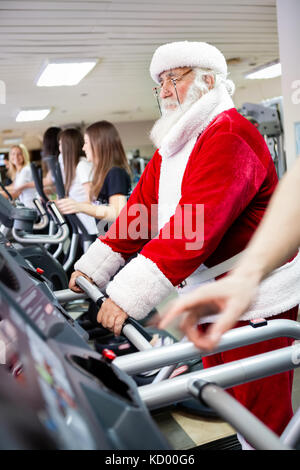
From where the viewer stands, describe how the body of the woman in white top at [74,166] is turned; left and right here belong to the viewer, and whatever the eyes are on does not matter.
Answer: facing away from the viewer and to the left of the viewer

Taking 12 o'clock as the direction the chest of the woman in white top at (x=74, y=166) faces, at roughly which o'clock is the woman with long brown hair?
The woman with long brown hair is roughly at 9 o'clock from the woman in white top.

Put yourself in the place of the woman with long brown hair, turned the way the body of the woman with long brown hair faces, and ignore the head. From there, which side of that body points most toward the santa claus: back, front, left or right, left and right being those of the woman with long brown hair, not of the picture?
left

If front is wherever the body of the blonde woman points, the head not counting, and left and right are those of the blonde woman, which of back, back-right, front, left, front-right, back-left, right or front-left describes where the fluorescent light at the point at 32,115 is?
back-right

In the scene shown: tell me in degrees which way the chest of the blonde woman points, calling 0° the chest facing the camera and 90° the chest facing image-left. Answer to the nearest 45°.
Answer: approximately 45°

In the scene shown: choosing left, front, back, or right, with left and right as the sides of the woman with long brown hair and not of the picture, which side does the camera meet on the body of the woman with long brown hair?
left

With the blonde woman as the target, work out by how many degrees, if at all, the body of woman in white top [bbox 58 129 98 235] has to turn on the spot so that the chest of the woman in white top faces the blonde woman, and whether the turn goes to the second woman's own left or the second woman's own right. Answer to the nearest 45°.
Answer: approximately 45° to the second woman's own right

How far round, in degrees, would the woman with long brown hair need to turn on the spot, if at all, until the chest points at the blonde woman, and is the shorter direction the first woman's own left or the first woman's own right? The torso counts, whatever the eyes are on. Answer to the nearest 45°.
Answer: approximately 90° to the first woman's own right
